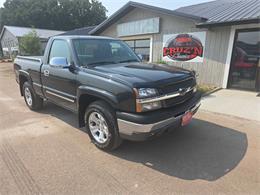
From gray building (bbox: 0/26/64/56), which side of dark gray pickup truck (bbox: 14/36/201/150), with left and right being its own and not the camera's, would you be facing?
back

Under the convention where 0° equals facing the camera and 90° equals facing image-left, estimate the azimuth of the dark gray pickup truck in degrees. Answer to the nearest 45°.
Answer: approximately 315°

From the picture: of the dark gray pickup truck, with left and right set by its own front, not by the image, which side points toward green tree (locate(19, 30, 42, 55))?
back
